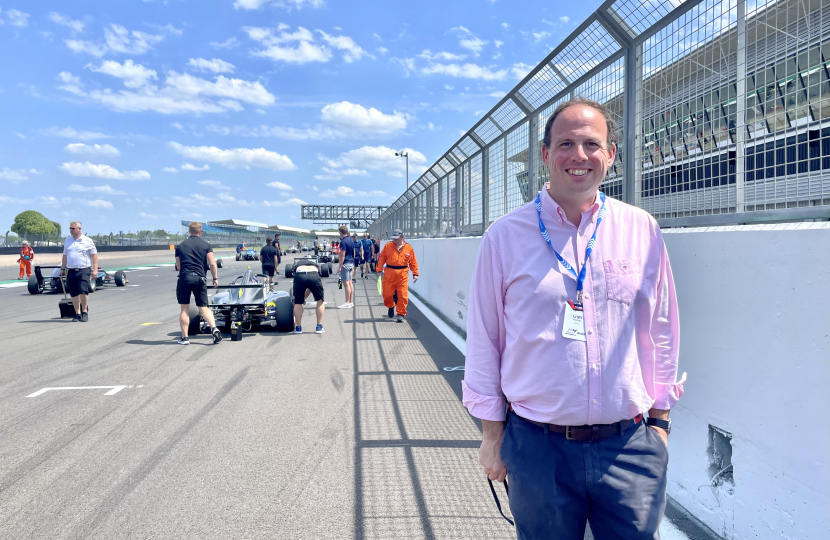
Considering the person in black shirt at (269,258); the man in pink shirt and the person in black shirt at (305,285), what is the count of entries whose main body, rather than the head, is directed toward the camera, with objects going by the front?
1

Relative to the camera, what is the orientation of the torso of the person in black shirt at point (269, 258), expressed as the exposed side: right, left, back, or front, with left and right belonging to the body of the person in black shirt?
back

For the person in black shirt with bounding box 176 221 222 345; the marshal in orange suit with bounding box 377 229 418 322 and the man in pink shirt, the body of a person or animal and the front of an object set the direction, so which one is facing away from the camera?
the person in black shirt

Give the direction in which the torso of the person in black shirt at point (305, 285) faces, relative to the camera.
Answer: away from the camera

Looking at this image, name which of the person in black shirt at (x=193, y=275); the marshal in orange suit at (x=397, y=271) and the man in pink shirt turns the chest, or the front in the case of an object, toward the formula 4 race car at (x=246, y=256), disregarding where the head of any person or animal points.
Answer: the person in black shirt

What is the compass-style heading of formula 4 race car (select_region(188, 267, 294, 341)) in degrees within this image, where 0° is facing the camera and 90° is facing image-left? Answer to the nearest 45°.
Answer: approximately 180°

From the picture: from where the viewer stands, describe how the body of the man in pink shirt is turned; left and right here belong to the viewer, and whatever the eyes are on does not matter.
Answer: facing the viewer

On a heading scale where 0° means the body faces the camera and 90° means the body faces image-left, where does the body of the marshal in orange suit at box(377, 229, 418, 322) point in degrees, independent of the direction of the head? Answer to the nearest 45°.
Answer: approximately 0°

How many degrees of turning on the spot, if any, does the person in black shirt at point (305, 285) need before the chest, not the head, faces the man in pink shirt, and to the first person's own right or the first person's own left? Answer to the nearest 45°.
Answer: approximately 180°

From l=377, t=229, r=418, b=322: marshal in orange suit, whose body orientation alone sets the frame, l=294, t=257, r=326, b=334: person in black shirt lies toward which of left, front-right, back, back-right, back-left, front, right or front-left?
front-right

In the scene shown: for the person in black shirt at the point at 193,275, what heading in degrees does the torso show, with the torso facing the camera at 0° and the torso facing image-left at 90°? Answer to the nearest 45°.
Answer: approximately 180°

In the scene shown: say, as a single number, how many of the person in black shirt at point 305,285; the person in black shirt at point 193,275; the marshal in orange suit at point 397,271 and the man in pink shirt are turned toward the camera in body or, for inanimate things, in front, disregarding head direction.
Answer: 2

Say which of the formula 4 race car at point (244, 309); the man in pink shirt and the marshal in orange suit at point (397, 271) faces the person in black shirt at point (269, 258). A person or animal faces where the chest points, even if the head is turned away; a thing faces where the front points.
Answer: the formula 4 race car

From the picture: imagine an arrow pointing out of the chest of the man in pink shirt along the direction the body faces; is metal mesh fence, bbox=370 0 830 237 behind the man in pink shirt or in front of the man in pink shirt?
behind

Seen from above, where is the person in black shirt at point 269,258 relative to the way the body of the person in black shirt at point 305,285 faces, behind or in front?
in front
